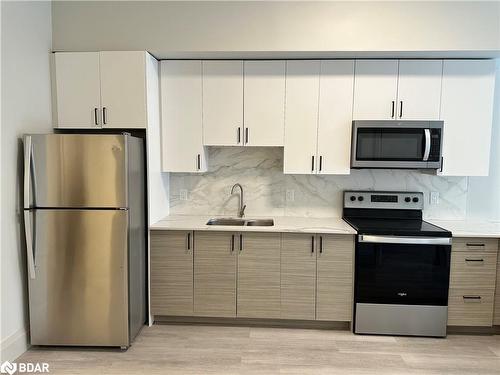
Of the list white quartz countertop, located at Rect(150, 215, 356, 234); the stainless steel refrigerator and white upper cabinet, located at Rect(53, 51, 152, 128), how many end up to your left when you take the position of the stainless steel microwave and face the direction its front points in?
0

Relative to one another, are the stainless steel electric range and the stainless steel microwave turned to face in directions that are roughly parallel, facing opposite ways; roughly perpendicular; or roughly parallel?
roughly parallel

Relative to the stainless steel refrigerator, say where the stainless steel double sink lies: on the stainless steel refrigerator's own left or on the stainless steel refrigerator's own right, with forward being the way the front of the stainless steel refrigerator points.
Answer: on the stainless steel refrigerator's own left

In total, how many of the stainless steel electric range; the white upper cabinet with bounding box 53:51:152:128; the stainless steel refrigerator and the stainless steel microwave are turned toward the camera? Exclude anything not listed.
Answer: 4

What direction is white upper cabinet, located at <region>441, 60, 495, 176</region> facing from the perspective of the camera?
toward the camera

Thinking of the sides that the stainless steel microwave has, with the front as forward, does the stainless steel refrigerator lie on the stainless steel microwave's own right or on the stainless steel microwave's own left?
on the stainless steel microwave's own right

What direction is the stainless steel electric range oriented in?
toward the camera

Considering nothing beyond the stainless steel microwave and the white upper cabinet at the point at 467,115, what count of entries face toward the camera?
2

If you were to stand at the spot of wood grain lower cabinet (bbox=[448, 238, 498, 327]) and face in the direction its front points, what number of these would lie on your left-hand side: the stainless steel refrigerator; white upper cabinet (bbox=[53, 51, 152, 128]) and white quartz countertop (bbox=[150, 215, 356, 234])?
0

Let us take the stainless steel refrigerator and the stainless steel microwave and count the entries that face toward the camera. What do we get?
2

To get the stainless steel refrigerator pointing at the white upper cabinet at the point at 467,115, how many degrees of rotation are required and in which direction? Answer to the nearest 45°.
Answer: approximately 90° to its left

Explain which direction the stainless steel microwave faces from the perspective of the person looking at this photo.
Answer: facing the viewer

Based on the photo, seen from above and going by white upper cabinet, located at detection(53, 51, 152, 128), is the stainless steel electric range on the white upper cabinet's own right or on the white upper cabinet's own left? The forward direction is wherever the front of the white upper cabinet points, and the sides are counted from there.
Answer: on the white upper cabinet's own left

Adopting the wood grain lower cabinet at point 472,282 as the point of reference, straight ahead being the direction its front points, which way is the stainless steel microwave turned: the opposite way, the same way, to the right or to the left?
the same way

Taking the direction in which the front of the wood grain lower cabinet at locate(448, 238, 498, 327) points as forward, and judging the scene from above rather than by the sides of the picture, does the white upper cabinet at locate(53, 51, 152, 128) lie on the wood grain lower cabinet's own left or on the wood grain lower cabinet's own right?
on the wood grain lower cabinet's own right
